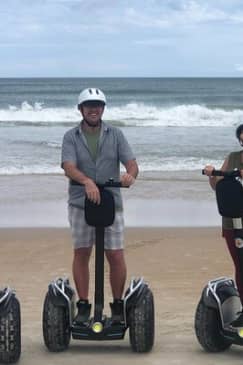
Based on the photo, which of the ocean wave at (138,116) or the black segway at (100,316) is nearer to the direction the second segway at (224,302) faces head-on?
the black segway

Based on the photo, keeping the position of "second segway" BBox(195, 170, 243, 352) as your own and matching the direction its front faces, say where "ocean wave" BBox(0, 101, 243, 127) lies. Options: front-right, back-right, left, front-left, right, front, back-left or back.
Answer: back-right

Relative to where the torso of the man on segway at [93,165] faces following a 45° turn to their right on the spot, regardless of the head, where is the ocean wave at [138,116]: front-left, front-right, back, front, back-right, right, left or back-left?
back-right

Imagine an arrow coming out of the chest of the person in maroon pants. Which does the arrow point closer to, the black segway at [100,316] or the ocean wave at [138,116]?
the black segway

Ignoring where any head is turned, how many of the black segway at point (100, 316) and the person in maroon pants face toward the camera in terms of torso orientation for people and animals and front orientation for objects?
2

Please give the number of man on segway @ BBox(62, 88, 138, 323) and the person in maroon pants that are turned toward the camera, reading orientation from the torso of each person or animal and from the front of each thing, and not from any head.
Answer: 2

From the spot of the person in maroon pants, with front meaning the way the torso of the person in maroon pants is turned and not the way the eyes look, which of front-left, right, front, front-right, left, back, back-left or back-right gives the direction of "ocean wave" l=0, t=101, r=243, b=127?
back

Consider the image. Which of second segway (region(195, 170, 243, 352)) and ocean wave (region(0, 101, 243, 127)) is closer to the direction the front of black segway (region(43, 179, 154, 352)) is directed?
the second segway
